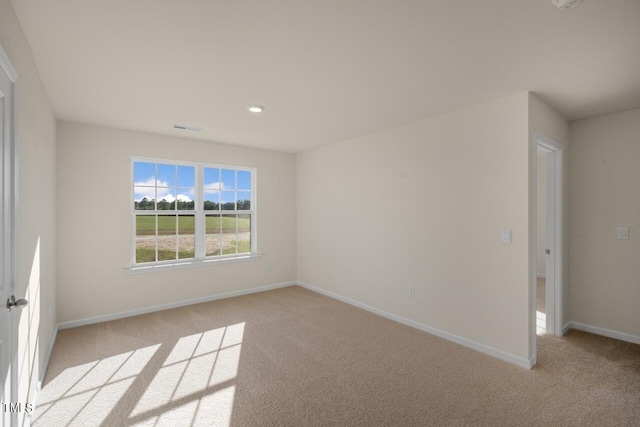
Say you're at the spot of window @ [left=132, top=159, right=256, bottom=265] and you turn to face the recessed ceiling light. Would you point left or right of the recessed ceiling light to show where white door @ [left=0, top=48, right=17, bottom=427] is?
right

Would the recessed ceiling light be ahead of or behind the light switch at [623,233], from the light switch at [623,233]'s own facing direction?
ahead

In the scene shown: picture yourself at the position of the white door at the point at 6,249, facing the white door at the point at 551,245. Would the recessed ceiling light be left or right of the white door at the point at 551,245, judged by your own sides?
left

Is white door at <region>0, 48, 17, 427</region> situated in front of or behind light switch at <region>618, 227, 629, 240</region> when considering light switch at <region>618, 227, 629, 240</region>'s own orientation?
in front
